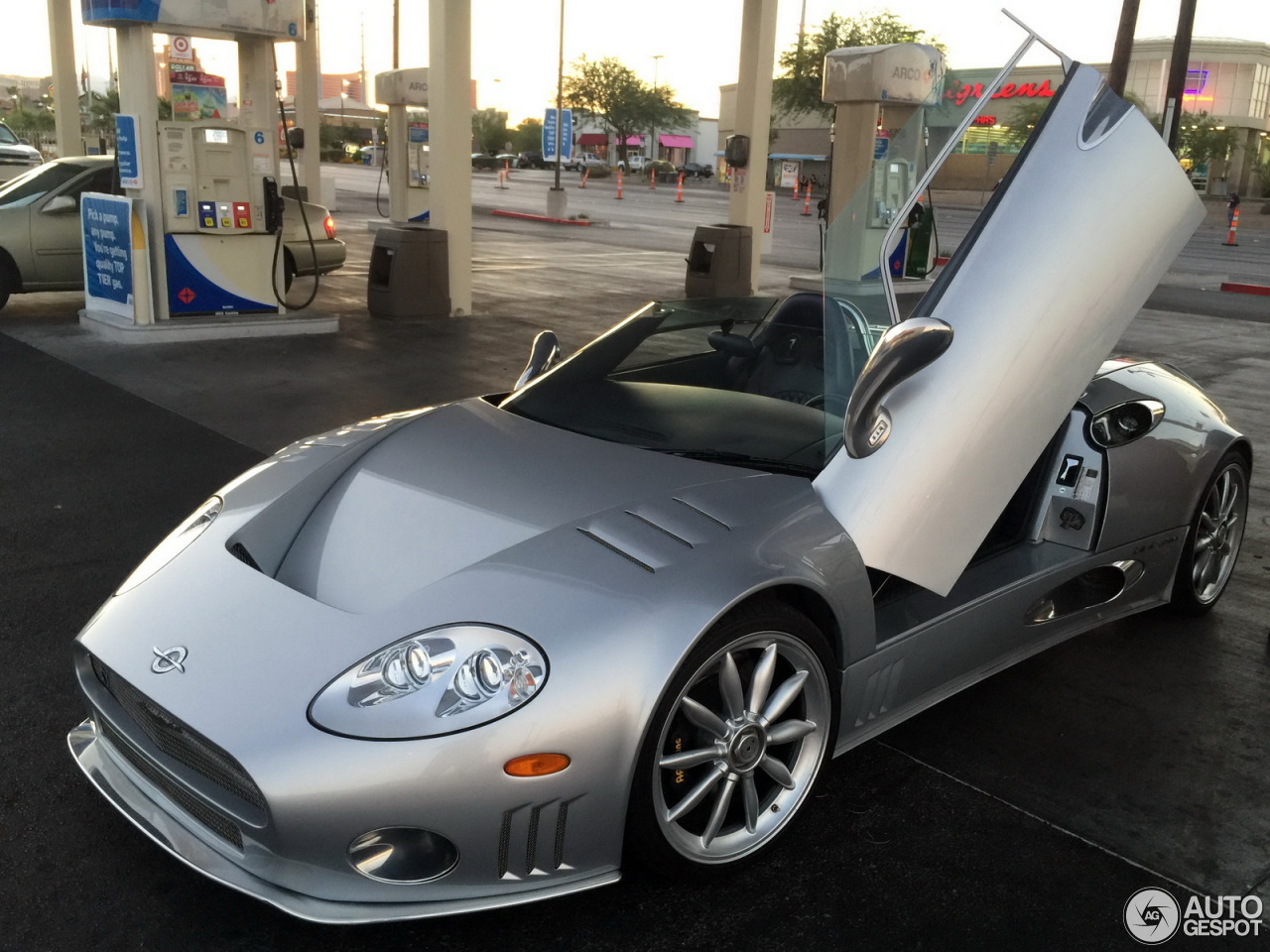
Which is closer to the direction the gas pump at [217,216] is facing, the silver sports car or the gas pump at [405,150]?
the silver sports car

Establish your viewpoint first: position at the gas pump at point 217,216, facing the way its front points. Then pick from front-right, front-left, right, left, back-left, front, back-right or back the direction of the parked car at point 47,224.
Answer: back-right

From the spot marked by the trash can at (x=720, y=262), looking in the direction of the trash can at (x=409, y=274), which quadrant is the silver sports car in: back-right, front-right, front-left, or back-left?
front-left

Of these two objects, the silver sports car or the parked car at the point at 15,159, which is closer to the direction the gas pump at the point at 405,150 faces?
the silver sports car

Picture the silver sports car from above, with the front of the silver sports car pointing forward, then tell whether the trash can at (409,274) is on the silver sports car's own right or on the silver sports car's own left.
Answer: on the silver sports car's own right

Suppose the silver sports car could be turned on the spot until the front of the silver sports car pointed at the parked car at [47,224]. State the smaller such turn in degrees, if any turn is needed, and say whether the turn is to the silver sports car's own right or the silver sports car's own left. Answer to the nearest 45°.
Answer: approximately 90° to the silver sports car's own right

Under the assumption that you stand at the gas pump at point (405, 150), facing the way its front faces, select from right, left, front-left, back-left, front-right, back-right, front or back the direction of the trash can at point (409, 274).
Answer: front-right

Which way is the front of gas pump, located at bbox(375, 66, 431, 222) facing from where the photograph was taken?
facing the viewer and to the right of the viewer

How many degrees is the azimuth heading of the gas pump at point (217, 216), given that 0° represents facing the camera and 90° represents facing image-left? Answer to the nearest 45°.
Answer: approximately 0°

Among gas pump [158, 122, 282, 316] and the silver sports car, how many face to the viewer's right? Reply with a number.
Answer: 0

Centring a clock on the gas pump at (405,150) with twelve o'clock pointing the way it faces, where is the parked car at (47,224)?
The parked car is roughly at 2 o'clock from the gas pump.

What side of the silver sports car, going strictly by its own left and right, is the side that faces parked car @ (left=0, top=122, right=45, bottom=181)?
right

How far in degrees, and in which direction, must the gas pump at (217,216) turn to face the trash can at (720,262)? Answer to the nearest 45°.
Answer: approximately 90° to its left

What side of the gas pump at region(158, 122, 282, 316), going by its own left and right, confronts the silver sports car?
front

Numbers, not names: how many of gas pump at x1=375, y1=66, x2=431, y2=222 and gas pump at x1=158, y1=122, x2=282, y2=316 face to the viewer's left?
0

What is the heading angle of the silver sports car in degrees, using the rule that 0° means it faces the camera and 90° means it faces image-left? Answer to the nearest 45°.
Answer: approximately 45°
